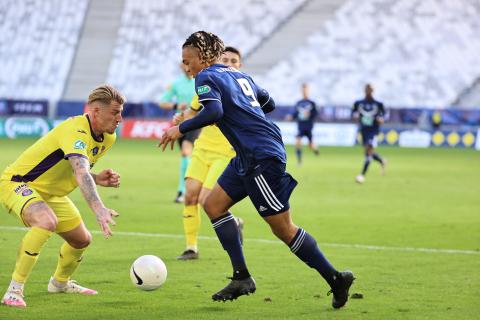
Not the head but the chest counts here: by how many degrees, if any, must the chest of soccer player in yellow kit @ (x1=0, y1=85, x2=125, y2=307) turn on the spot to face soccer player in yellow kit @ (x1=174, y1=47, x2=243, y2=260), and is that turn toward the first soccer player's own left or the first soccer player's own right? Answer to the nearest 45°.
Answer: approximately 45° to the first soccer player's own left

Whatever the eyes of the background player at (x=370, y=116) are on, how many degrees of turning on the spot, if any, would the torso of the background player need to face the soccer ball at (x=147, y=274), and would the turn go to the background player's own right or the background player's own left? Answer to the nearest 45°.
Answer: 0° — they already face it

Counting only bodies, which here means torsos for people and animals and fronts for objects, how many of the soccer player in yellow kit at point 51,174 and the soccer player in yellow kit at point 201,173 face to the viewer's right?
1

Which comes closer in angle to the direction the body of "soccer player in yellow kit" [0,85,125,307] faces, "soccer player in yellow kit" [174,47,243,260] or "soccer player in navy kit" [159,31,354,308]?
the soccer player in navy kit

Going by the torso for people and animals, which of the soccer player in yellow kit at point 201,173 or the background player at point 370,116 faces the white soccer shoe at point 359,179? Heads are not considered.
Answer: the background player

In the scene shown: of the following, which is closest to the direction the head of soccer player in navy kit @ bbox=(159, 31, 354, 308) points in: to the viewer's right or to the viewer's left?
to the viewer's left

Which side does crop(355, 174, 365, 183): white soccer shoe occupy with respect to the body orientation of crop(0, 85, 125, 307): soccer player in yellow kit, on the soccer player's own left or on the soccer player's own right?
on the soccer player's own left

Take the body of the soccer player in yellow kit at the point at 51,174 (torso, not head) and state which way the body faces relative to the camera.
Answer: to the viewer's right

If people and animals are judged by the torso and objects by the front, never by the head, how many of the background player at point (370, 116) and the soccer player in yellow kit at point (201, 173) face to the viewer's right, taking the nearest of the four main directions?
0

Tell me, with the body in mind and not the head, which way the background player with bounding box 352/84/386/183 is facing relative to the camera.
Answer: toward the camera

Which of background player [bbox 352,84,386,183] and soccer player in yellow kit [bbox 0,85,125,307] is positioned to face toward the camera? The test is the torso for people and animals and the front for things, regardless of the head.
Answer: the background player
